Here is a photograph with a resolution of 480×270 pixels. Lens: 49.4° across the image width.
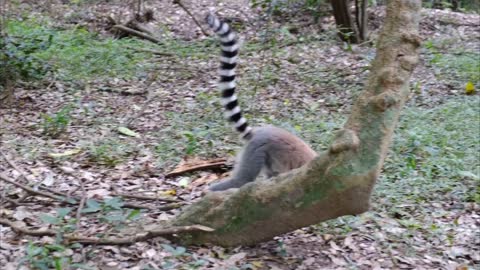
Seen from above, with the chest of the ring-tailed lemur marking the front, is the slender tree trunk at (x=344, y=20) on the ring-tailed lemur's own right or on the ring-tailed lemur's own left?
on the ring-tailed lemur's own left

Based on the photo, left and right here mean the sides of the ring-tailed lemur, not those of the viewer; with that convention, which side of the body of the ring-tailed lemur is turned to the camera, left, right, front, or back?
right

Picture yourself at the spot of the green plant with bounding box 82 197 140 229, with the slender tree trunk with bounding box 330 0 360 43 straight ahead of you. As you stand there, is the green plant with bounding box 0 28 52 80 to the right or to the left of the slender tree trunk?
left

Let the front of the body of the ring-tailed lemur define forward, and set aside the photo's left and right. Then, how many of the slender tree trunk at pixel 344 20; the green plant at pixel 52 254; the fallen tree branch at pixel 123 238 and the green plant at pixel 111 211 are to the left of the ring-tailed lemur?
1

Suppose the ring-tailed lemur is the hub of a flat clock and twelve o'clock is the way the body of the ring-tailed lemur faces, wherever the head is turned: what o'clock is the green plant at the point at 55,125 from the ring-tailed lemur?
The green plant is roughly at 7 o'clock from the ring-tailed lemur.

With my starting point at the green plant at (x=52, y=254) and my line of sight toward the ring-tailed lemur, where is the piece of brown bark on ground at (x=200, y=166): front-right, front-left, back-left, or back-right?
front-left

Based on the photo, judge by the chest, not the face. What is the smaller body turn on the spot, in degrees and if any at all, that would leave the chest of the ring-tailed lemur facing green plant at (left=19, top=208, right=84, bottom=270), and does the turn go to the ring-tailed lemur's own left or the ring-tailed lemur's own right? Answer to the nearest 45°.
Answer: approximately 135° to the ring-tailed lemur's own right

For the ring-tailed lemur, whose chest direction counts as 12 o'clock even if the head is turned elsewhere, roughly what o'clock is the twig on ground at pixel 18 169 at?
The twig on ground is roughly at 6 o'clock from the ring-tailed lemur.

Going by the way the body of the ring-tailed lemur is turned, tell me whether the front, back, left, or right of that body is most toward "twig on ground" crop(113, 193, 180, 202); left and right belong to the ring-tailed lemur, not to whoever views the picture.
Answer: back
